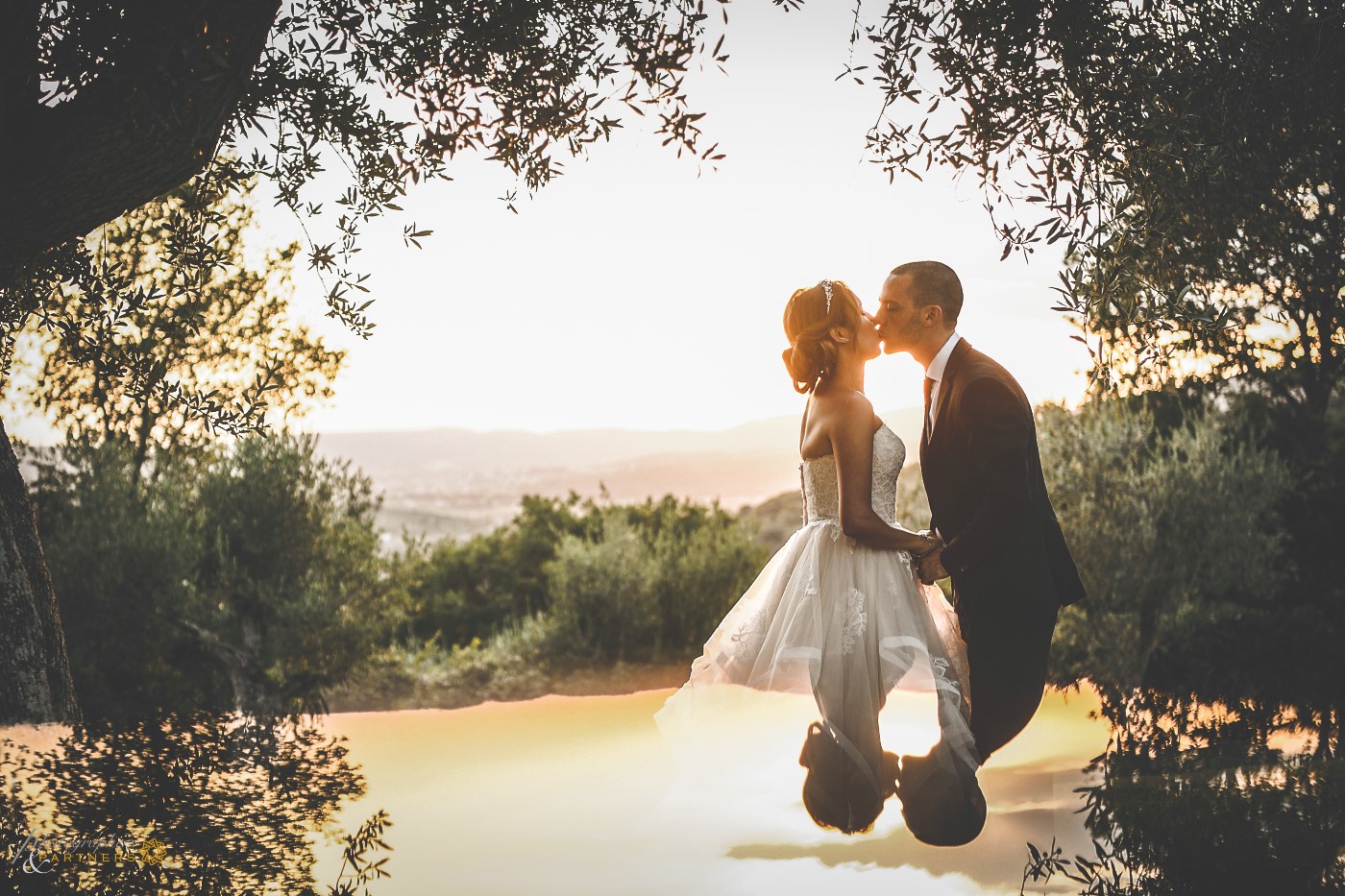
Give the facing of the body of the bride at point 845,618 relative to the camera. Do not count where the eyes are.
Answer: to the viewer's right

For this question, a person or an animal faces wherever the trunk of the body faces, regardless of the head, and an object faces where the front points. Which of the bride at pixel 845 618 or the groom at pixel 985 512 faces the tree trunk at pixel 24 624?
the groom

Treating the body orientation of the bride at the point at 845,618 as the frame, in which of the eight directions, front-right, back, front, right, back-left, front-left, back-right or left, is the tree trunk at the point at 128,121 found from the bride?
back

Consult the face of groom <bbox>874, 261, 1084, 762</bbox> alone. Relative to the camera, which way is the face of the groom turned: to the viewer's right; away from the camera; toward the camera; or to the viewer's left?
to the viewer's left

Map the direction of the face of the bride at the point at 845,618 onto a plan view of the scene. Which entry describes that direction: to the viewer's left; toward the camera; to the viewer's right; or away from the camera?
to the viewer's right

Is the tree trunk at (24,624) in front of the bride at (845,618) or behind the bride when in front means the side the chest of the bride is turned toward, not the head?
behind

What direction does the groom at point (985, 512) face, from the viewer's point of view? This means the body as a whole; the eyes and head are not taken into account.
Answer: to the viewer's left

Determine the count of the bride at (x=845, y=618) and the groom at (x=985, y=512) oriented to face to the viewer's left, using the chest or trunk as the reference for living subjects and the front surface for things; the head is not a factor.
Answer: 1

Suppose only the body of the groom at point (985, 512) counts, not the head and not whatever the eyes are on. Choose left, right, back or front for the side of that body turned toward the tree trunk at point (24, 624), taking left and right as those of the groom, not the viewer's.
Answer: front

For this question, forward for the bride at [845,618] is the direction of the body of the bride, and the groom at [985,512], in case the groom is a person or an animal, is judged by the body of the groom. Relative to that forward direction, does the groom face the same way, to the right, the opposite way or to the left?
the opposite way
